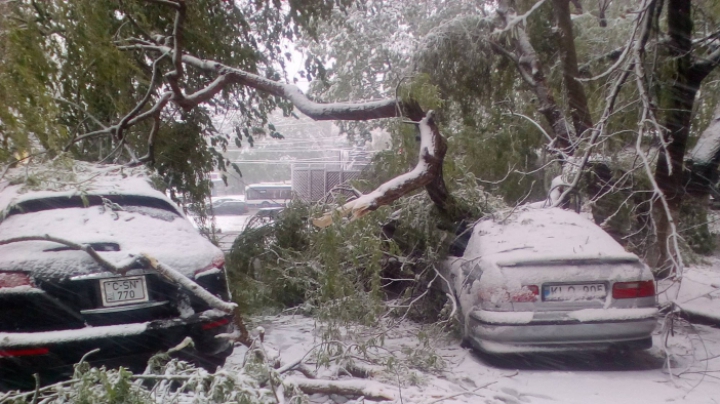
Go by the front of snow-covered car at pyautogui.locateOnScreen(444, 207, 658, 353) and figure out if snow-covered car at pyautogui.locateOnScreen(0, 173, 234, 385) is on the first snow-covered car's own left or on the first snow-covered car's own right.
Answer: on the first snow-covered car's own left

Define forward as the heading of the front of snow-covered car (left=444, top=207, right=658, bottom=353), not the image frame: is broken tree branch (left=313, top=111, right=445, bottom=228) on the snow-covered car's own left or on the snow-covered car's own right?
on the snow-covered car's own left

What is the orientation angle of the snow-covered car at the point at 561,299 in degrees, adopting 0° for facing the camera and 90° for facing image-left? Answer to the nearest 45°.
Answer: approximately 180°

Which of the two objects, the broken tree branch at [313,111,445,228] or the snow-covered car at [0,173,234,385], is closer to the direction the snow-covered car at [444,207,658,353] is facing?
the broken tree branch

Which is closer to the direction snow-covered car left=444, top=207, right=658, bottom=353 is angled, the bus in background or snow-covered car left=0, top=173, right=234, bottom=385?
the bus in background

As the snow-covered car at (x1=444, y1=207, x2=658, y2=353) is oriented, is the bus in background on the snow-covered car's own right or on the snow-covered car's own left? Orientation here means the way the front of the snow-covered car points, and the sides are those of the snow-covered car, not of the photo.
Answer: on the snow-covered car's own left

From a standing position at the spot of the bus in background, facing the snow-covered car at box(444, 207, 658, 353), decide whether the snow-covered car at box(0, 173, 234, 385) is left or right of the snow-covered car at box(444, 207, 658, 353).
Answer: right
